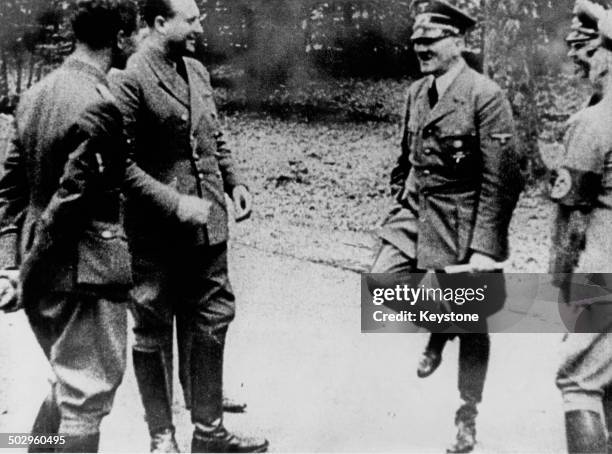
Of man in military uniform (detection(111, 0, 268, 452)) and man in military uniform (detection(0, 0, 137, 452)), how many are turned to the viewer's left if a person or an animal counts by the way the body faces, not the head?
0

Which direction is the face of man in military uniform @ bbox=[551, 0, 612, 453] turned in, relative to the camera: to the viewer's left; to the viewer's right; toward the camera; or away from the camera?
to the viewer's left

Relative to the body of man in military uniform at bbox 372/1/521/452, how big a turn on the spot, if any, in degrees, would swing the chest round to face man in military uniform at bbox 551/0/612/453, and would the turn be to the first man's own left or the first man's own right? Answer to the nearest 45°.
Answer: approximately 90° to the first man's own left

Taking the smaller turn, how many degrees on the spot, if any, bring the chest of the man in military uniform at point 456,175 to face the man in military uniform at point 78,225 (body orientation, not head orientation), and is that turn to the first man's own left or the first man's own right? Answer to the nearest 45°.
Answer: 0° — they already face them

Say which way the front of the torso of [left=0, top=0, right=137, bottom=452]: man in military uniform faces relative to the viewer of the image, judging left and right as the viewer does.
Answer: facing away from the viewer and to the right of the viewer

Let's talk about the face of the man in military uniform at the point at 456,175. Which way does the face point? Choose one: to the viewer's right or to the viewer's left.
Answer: to the viewer's left

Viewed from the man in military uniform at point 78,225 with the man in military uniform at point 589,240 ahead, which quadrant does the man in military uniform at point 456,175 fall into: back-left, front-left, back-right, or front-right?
front-left

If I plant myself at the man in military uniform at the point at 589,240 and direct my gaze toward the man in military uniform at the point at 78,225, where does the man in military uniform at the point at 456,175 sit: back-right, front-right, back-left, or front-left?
front-right

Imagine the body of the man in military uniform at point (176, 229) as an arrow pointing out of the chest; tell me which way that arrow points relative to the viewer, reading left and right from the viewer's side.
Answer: facing the viewer and to the right of the viewer

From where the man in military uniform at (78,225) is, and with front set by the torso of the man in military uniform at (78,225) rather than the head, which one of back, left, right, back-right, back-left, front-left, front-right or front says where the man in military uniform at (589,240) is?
front-right

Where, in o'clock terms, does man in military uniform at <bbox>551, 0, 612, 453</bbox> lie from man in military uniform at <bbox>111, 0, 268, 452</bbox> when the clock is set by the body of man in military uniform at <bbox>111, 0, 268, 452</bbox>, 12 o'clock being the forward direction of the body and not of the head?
man in military uniform at <bbox>551, 0, 612, 453</bbox> is roughly at 11 o'clock from man in military uniform at <bbox>111, 0, 268, 452</bbox>.

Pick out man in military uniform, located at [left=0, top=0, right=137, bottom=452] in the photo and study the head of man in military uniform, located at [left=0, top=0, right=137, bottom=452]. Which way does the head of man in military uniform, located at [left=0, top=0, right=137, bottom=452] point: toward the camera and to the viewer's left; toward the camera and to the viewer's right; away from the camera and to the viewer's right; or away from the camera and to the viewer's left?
away from the camera and to the viewer's right

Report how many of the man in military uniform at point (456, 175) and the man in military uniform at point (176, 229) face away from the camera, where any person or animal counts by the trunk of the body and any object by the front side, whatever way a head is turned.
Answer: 0

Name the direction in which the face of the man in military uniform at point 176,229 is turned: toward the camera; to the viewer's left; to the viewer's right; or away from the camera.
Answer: to the viewer's right

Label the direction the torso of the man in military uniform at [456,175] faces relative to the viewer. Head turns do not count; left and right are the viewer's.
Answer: facing the viewer and to the left of the viewer

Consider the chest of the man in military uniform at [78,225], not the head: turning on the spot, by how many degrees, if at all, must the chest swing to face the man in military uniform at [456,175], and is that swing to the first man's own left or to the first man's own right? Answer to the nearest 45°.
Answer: approximately 45° to the first man's own right
